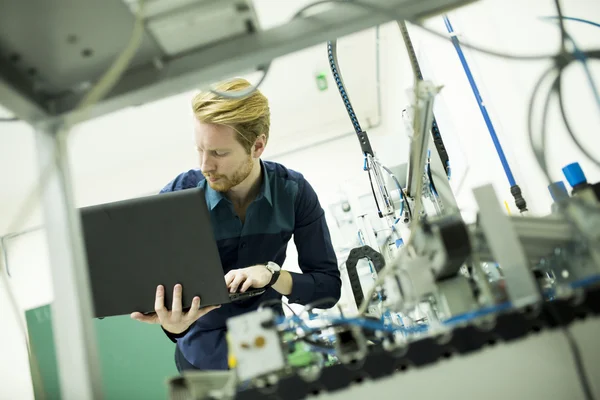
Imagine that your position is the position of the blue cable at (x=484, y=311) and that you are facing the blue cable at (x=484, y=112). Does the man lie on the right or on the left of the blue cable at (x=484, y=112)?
left

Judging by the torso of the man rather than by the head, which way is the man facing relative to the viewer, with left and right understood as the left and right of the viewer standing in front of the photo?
facing the viewer and to the left of the viewer

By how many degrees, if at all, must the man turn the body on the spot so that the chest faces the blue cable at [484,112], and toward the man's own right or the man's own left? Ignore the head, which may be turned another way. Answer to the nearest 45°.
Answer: approximately 135° to the man's own left

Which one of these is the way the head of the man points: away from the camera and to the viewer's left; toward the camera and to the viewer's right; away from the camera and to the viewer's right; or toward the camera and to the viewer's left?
toward the camera and to the viewer's left

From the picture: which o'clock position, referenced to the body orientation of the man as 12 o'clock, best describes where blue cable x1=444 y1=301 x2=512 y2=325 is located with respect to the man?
The blue cable is roughly at 10 o'clock from the man.
